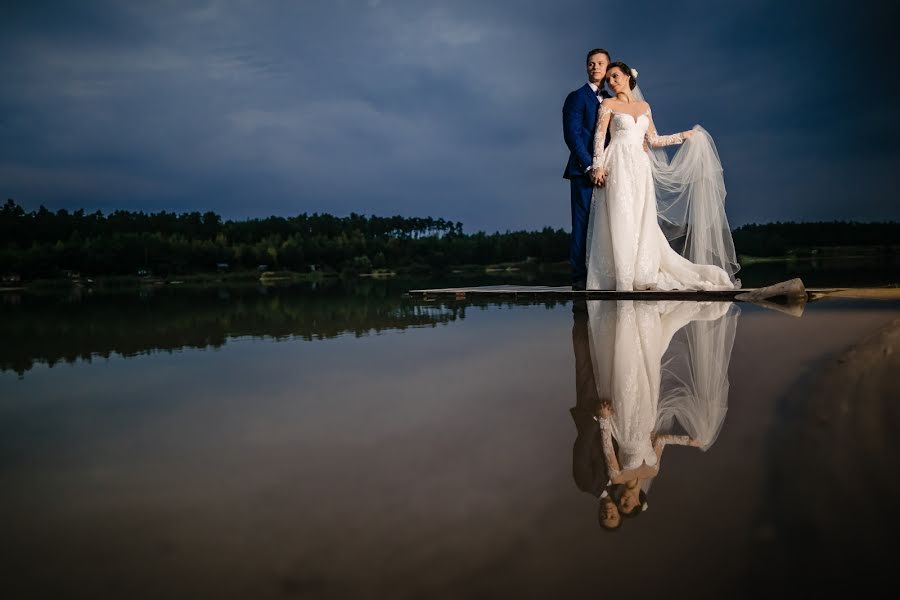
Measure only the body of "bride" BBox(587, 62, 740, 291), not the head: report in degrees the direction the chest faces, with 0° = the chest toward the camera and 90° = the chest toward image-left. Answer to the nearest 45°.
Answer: approximately 0°

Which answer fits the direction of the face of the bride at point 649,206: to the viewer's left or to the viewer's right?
to the viewer's left
